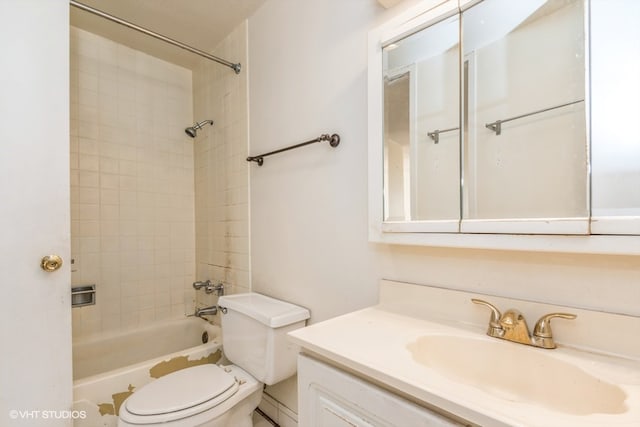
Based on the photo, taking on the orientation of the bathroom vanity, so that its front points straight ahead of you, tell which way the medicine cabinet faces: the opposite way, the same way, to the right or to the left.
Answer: the same way

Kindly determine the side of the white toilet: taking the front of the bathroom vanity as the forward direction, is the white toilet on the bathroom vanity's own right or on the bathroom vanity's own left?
on the bathroom vanity's own right

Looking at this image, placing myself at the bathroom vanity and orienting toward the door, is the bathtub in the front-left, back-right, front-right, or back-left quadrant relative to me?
front-right

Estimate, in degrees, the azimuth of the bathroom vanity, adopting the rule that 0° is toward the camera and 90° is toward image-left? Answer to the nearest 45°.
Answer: approximately 45°

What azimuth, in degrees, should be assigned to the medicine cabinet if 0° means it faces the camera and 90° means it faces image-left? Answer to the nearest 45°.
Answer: approximately 45°

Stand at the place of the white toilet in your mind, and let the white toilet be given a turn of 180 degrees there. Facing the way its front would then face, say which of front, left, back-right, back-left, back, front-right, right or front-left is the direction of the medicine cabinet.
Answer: right

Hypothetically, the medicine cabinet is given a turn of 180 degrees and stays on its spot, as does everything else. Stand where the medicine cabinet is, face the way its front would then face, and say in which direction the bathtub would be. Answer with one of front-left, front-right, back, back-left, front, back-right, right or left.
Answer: back-left
